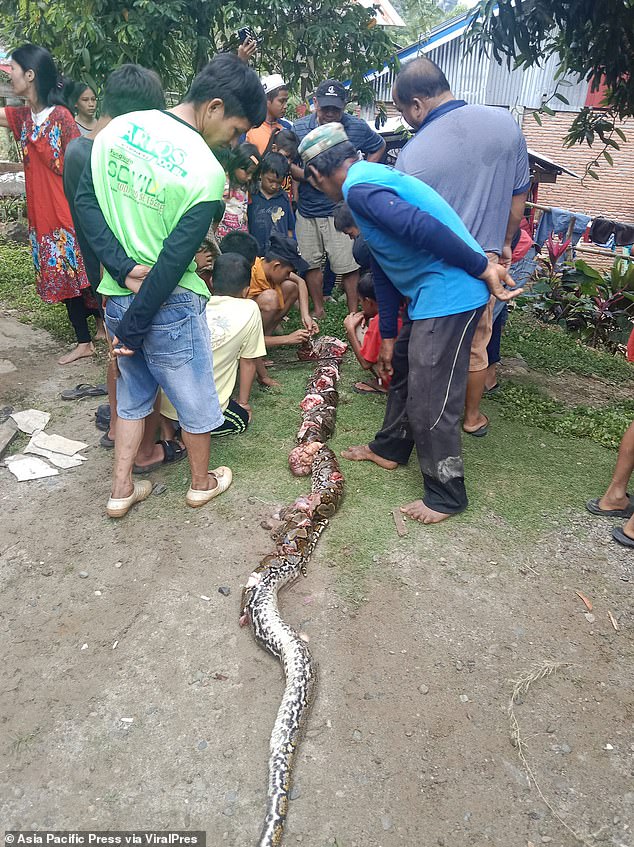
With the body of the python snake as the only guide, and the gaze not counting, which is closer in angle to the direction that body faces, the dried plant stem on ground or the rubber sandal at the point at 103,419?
the rubber sandal

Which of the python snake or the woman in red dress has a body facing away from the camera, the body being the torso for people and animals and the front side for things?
the python snake

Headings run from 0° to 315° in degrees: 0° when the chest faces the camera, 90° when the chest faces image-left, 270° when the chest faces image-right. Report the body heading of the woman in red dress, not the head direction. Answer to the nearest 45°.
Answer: approximately 45°

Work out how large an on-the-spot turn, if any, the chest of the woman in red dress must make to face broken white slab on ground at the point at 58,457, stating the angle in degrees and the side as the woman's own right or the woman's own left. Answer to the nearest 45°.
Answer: approximately 45° to the woman's own left

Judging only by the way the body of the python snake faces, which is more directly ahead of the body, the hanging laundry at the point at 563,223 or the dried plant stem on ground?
the hanging laundry

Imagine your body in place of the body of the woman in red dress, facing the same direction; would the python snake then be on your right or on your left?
on your left

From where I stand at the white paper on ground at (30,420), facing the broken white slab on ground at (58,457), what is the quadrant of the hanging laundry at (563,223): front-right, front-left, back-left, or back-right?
back-left

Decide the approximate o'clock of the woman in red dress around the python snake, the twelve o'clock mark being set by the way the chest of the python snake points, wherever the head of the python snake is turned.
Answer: The woman in red dress is roughly at 11 o'clock from the python snake.

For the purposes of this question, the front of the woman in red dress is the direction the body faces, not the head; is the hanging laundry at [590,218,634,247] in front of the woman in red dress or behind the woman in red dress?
behind

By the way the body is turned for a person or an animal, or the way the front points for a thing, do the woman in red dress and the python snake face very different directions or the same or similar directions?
very different directions

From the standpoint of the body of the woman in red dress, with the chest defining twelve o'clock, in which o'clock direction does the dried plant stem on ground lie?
The dried plant stem on ground is roughly at 10 o'clock from the woman in red dress.

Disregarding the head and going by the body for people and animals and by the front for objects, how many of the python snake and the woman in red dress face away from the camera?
1

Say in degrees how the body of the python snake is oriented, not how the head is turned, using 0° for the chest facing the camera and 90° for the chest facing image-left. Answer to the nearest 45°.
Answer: approximately 180°
